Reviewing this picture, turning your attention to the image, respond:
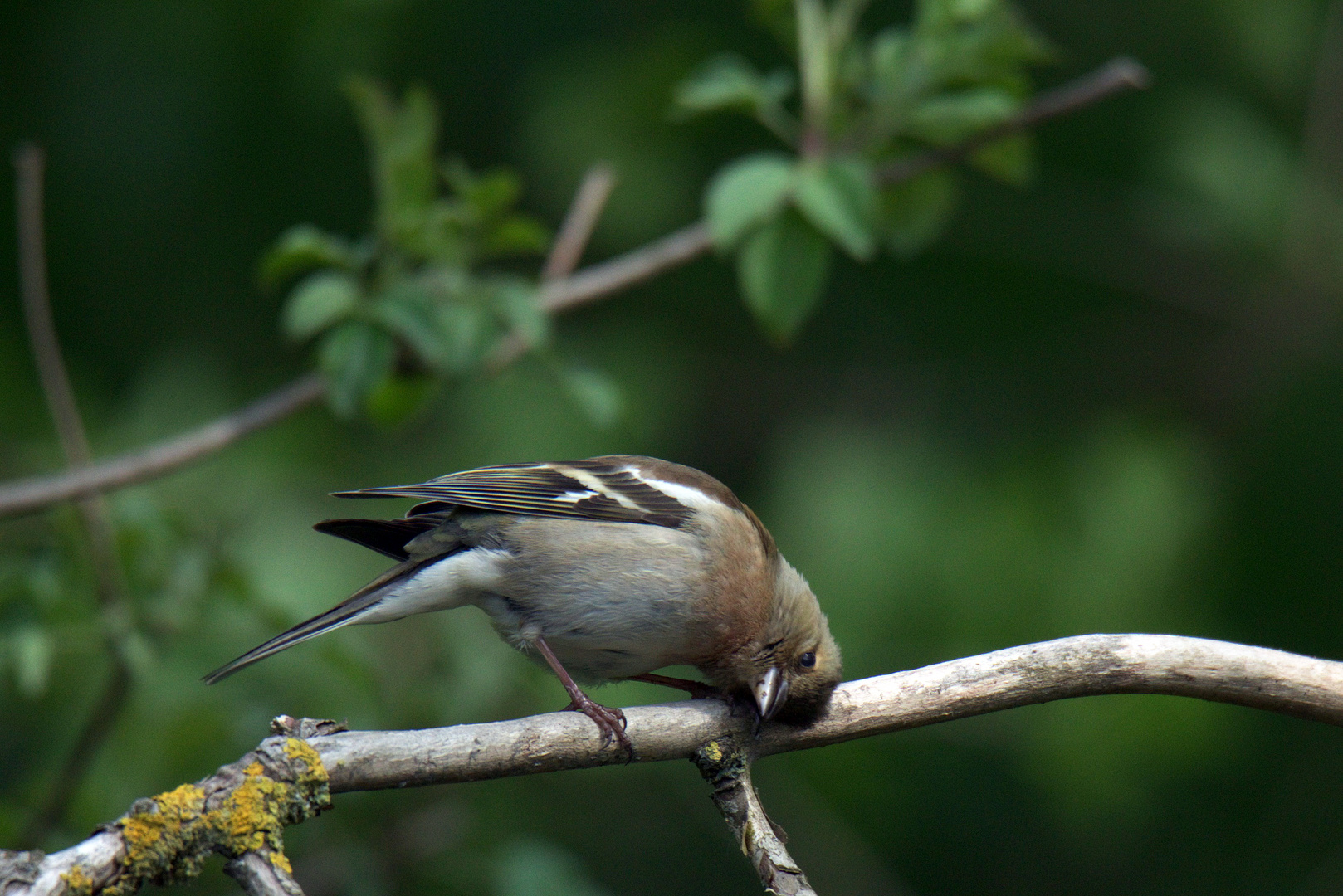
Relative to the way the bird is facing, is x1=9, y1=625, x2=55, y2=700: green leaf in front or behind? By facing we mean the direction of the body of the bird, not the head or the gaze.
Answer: behind

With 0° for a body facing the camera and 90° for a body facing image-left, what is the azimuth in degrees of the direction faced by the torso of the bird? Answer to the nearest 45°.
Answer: approximately 270°

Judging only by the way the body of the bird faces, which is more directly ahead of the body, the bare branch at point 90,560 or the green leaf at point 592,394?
the green leaf

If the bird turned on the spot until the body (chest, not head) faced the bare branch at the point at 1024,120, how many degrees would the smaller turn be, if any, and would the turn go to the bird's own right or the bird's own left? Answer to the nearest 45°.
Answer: approximately 45° to the bird's own left

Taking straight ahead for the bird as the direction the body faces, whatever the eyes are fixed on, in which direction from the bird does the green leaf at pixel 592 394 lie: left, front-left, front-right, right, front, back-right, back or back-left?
left

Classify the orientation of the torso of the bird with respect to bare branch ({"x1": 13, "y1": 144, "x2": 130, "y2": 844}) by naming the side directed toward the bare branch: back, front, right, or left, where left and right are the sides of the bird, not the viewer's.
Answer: back

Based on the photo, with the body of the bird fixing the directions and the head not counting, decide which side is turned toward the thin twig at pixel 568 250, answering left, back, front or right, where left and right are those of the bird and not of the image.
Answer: left
